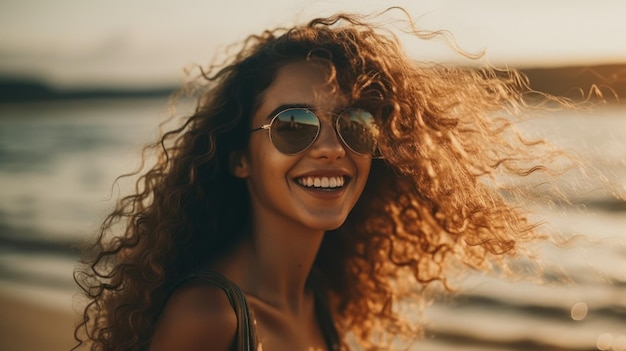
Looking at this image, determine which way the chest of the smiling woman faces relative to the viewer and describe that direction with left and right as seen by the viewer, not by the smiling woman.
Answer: facing the viewer and to the right of the viewer

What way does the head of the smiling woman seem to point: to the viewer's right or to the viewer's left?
to the viewer's right
